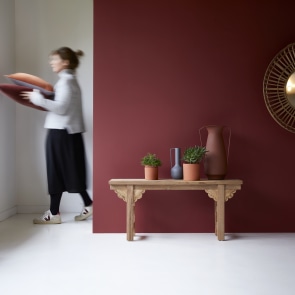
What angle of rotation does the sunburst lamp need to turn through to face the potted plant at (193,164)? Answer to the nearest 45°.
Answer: approximately 45° to its right

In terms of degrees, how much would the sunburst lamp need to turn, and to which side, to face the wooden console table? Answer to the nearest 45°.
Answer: approximately 45° to its right

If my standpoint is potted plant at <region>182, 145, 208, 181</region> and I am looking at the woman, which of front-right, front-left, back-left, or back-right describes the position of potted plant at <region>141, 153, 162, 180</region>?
front-left

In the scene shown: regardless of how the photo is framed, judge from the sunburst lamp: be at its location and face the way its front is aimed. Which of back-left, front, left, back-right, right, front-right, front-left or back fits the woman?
right

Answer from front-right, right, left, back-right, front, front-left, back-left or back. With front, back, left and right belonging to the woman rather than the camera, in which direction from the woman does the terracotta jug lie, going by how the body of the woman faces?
back-left

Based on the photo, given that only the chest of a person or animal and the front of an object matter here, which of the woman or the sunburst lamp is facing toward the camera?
the sunburst lamp

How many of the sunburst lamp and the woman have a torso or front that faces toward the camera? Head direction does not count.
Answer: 1

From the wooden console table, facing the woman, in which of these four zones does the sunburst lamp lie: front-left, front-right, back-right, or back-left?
back-right

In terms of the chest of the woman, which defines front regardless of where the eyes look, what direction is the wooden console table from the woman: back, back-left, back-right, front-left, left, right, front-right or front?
back-left

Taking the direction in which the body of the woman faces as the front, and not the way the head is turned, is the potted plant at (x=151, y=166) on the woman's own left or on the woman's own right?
on the woman's own left

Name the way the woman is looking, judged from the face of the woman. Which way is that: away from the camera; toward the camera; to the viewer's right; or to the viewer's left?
to the viewer's left

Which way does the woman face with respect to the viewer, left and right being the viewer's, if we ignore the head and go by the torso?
facing to the left of the viewer

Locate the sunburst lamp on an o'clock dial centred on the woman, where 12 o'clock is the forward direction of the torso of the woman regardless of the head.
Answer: The sunburst lamp is roughly at 7 o'clock from the woman.

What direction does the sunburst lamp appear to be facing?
toward the camera
